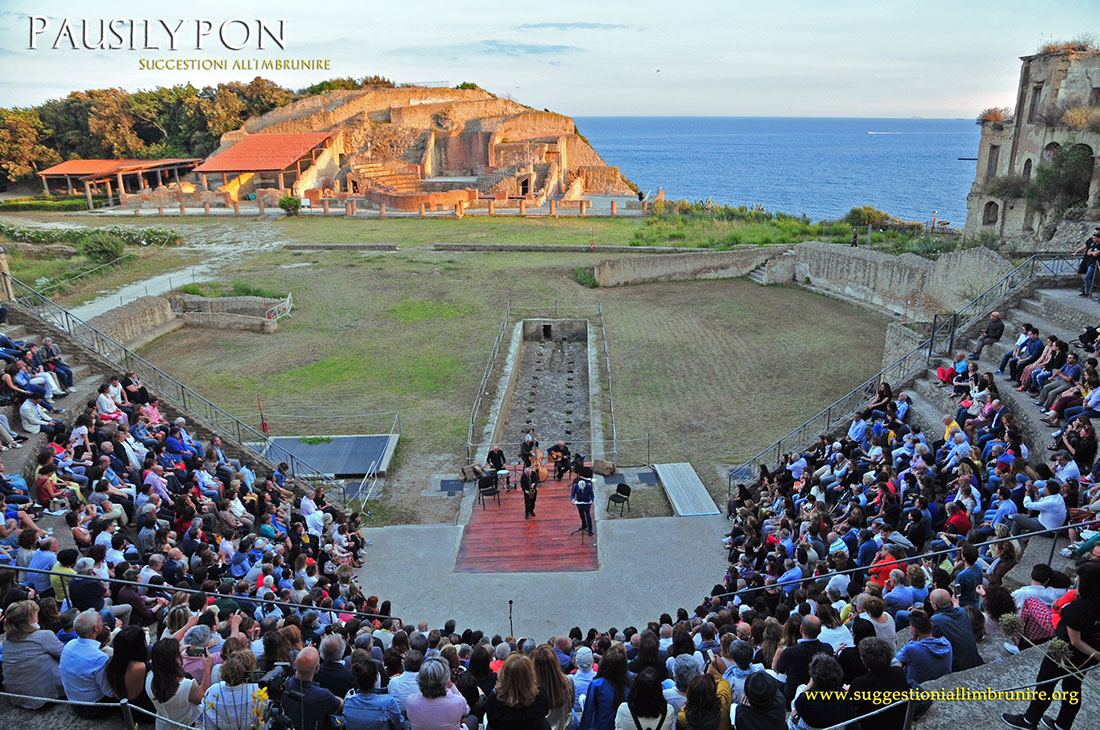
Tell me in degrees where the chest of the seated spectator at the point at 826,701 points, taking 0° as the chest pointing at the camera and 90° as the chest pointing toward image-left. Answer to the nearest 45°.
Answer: approximately 135°

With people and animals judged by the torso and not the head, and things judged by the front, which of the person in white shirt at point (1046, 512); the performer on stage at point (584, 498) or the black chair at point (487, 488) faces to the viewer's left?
the person in white shirt

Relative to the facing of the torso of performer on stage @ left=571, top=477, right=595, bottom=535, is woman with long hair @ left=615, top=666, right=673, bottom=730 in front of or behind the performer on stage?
in front

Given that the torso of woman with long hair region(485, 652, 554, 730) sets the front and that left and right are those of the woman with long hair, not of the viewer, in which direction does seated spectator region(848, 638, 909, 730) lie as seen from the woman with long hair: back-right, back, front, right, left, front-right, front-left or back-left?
right

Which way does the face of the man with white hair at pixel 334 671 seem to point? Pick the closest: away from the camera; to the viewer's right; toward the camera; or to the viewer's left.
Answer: away from the camera

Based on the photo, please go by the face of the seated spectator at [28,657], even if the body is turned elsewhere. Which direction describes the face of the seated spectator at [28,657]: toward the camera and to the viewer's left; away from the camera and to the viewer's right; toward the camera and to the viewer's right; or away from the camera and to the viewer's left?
away from the camera and to the viewer's right

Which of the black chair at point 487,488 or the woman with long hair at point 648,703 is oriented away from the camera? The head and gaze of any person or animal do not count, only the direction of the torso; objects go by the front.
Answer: the woman with long hair

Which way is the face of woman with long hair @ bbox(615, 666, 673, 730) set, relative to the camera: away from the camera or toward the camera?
away from the camera

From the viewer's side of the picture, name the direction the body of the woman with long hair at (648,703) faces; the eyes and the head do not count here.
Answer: away from the camera

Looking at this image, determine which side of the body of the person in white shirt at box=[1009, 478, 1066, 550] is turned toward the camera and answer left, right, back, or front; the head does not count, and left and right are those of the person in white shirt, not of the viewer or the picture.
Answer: left

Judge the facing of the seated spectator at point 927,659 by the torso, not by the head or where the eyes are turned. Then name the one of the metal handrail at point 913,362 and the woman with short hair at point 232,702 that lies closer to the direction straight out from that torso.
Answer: the metal handrail

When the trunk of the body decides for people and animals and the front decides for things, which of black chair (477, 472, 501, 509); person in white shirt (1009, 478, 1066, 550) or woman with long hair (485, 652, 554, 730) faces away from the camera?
the woman with long hair

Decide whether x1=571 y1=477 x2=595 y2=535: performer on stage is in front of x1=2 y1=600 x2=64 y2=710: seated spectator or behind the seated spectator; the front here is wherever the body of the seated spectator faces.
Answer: in front
